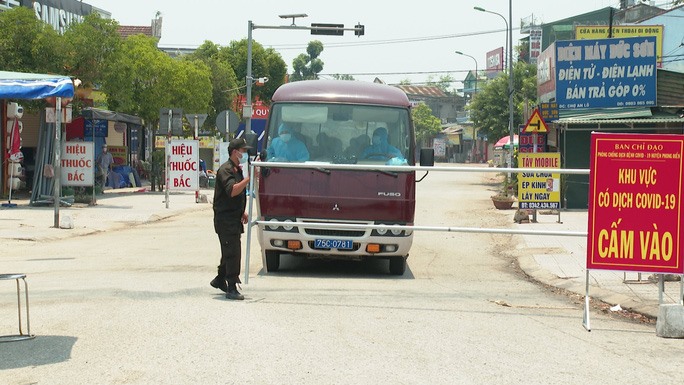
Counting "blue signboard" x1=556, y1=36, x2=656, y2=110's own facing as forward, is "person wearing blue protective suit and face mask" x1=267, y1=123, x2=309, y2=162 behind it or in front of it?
in front

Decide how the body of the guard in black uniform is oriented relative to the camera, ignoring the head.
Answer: to the viewer's right

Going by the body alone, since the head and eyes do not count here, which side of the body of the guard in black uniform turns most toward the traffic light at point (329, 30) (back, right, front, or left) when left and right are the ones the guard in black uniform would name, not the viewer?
left

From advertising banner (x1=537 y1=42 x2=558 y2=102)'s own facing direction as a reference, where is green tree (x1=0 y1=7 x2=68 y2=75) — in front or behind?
in front

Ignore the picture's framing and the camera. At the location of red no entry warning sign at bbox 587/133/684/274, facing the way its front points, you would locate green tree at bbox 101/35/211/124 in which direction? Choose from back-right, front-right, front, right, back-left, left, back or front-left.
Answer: back-right

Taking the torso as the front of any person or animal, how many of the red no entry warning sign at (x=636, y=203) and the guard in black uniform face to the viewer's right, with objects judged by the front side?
1

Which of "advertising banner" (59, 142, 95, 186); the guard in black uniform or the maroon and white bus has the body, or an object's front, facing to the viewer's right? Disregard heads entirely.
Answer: the guard in black uniform

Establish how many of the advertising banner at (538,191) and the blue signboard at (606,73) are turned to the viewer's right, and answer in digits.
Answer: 0

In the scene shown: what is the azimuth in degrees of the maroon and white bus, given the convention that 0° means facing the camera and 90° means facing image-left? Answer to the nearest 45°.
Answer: approximately 0°

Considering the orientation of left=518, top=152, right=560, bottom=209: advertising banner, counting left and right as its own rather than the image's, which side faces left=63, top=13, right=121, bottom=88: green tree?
right

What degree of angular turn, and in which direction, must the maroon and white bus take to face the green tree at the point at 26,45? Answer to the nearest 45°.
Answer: approximately 135° to its right
